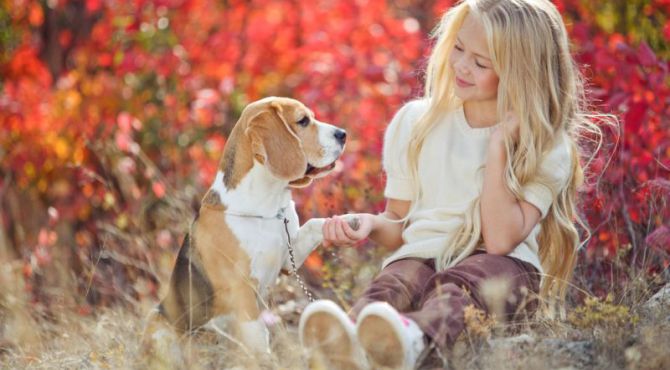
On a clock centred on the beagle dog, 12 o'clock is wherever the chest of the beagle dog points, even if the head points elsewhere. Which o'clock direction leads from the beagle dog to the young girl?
The young girl is roughly at 12 o'clock from the beagle dog.

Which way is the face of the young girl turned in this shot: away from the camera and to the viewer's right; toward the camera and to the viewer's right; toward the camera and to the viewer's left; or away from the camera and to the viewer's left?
toward the camera and to the viewer's left

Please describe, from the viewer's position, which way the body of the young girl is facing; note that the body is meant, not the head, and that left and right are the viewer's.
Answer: facing the viewer and to the left of the viewer

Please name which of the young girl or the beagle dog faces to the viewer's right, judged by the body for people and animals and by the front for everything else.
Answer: the beagle dog

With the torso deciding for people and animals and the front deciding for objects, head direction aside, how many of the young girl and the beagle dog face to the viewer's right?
1

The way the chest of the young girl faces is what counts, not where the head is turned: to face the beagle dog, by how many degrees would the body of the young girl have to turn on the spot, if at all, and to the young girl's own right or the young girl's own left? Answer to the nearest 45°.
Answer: approximately 45° to the young girl's own right

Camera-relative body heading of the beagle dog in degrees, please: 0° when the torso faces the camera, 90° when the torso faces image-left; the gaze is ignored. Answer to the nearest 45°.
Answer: approximately 270°
